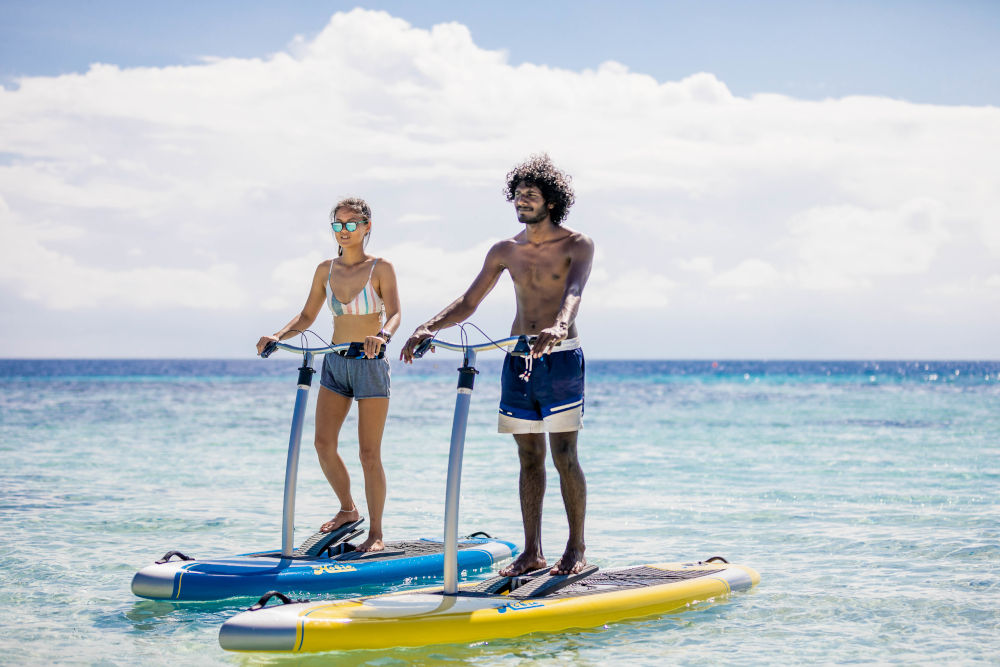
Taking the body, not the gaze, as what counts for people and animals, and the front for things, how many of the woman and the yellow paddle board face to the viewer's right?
0

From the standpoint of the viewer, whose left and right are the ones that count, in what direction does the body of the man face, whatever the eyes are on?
facing the viewer and to the left of the viewer

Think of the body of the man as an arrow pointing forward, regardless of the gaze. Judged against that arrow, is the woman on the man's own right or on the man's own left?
on the man's own right

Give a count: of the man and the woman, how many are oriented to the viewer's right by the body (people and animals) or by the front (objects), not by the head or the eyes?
0

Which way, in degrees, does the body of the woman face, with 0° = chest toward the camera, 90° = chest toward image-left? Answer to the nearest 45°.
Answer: approximately 45°

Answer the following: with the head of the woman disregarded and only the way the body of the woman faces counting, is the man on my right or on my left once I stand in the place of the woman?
on my left

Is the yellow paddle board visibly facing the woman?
no

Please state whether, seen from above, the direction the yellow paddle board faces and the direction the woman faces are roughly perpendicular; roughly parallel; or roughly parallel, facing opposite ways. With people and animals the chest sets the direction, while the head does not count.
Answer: roughly parallel

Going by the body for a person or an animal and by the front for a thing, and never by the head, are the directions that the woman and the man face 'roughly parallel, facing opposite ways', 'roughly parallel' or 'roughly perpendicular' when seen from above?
roughly parallel
